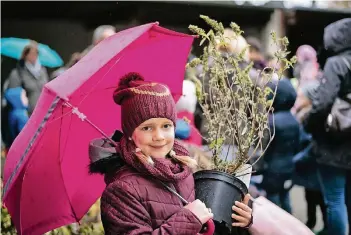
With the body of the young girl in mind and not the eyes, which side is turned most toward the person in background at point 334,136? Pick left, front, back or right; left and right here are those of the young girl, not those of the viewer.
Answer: left

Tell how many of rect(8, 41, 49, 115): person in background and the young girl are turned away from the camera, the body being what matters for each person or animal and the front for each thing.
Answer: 0

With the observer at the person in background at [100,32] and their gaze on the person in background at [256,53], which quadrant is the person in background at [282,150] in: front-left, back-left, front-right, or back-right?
front-right

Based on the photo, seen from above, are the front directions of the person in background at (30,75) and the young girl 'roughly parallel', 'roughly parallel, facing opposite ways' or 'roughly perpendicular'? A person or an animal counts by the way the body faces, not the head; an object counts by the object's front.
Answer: roughly parallel

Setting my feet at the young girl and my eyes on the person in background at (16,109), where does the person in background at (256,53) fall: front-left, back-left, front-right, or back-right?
front-right

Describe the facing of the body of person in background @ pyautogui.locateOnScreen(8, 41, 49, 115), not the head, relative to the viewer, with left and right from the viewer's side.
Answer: facing the viewer and to the right of the viewer
